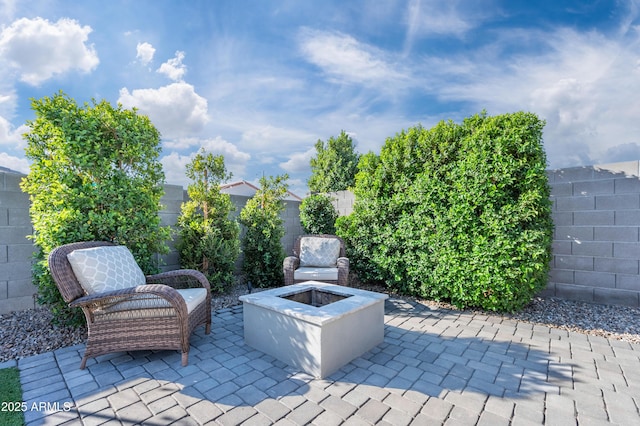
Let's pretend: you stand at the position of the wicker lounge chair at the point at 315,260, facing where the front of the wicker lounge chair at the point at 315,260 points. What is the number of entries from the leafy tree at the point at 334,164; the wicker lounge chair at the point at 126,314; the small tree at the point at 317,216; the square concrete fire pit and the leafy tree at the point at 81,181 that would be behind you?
2

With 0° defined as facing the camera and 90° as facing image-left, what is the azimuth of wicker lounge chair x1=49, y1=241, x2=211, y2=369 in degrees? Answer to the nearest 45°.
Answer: approximately 270°

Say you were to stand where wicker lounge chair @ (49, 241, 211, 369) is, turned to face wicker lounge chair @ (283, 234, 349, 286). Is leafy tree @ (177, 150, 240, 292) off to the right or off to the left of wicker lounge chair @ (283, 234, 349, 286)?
left

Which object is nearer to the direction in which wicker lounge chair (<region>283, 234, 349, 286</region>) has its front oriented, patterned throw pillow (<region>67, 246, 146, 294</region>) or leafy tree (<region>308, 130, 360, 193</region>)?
the patterned throw pillow

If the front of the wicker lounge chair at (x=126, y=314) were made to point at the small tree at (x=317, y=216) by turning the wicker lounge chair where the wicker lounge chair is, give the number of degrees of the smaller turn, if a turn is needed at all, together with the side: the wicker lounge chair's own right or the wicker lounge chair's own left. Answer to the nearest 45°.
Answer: approximately 45° to the wicker lounge chair's own left

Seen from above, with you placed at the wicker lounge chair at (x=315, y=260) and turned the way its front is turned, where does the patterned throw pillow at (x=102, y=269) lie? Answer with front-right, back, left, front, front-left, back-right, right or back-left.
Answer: front-right

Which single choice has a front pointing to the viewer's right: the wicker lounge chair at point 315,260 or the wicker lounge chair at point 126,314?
the wicker lounge chair at point 126,314

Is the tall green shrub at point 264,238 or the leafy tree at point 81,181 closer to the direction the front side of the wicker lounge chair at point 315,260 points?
the leafy tree

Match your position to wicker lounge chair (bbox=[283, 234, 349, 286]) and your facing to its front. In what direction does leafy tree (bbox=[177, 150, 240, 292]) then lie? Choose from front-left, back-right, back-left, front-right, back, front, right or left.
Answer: right

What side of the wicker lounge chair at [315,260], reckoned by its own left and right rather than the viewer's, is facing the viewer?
front

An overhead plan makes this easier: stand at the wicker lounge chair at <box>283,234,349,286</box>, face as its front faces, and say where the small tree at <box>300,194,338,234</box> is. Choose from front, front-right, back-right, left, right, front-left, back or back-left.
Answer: back

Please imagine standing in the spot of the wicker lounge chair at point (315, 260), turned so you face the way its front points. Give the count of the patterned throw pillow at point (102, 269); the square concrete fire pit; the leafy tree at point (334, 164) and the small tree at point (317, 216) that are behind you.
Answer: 2
